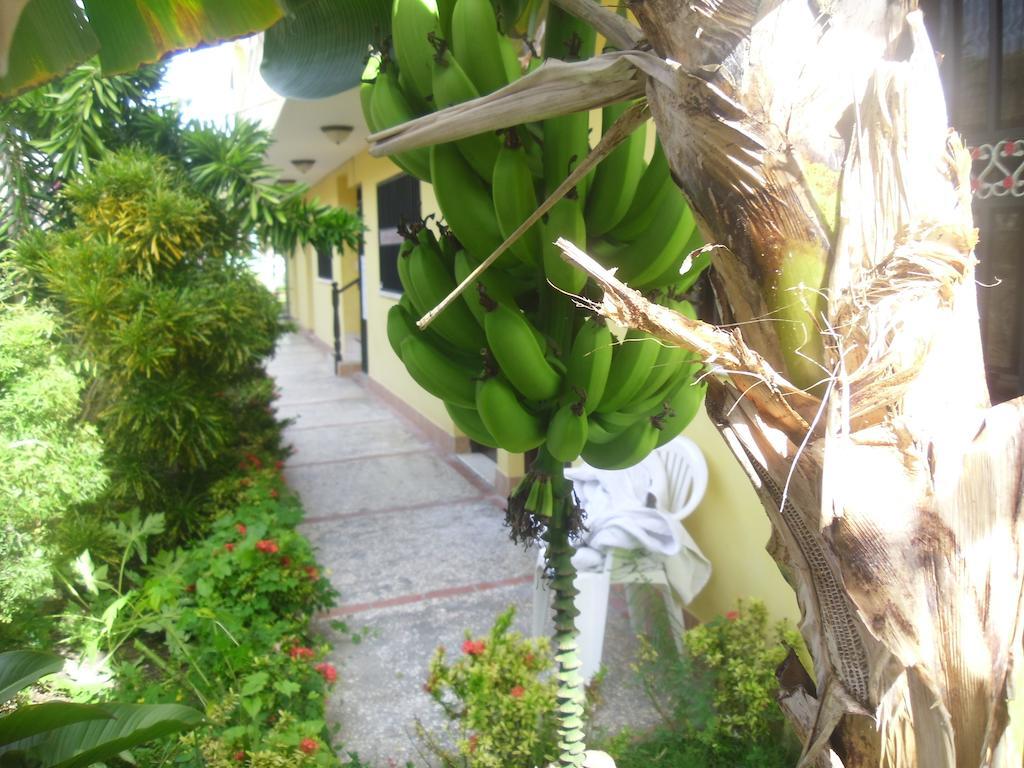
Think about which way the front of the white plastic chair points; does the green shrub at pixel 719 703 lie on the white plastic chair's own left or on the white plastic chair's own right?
on the white plastic chair's own left

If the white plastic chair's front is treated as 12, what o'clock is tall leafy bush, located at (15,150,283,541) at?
The tall leafy bush is roughly at 2 o'clock from the white plastic chair.

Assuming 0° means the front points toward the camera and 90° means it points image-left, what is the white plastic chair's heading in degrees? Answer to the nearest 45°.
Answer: approximately 45°

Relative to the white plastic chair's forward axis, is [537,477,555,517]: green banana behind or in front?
in front

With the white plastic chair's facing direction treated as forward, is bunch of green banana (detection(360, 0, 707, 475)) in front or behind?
in front

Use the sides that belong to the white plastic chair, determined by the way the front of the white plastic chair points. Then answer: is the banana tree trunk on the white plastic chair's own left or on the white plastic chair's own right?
on the white plastic chair's own left
